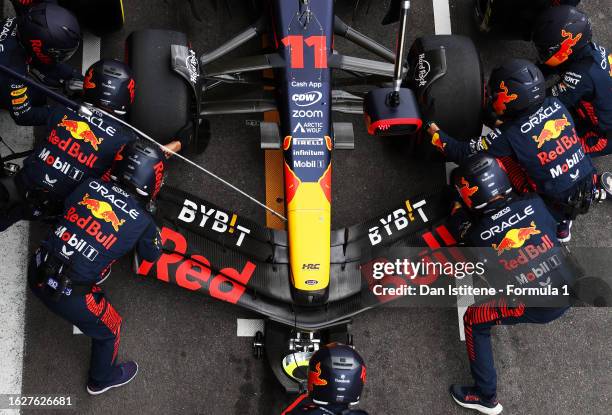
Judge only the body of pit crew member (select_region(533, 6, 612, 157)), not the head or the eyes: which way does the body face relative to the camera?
to the viewer's left

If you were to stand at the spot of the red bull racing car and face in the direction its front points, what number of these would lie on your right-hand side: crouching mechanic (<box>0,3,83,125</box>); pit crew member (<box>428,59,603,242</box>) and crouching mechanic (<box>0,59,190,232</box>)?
2

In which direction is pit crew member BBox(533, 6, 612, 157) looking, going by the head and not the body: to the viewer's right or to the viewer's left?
to the viewer's left

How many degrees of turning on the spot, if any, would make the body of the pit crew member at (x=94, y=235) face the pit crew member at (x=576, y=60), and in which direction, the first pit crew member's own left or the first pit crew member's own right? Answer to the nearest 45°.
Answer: approximately 45° to the first pit crew member's own right

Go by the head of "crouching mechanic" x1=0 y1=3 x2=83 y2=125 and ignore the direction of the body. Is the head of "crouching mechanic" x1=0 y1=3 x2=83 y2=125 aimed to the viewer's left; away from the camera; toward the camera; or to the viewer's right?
to the viewer's right

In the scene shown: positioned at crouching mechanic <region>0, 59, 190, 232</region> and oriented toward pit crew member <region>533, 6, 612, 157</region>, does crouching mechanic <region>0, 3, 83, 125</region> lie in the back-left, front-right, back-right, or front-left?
back-left

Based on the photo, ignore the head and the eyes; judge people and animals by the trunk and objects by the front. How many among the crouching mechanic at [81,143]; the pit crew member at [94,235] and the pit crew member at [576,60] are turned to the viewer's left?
1

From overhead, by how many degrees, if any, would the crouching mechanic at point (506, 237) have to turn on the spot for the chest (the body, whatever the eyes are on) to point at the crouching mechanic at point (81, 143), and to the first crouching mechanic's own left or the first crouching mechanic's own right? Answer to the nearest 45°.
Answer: approximately 45° to the first crouching mechanic's own left

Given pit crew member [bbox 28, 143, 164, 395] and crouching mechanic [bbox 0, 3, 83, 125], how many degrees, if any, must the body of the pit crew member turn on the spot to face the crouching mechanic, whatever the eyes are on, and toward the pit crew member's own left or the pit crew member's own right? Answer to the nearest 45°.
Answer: approximately 45° to the pit crew member's own left

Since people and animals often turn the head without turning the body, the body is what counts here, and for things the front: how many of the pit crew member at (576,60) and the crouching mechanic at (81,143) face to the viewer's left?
1

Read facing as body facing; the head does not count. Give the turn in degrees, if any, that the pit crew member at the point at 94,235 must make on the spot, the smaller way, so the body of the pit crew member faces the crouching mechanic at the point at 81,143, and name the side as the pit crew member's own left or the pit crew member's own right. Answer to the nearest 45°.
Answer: approximately 45° to the pit crew member's own left

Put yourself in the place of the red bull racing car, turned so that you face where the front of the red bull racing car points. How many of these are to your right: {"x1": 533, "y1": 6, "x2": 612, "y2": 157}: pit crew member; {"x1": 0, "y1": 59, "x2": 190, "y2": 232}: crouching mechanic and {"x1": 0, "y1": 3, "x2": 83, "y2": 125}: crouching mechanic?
2

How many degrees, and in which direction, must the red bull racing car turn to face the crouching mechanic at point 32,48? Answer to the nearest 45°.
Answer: approximately 90° to its right

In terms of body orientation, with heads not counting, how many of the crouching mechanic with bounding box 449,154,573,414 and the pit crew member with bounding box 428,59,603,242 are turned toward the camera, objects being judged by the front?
0

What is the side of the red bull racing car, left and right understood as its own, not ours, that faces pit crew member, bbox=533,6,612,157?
left

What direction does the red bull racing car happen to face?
toward the camera
